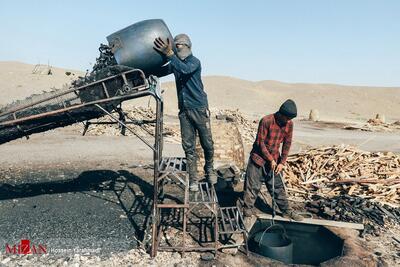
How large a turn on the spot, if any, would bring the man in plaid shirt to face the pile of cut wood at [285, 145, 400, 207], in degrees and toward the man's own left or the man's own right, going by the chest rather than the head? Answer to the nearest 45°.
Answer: approximately 90° to the man's own left

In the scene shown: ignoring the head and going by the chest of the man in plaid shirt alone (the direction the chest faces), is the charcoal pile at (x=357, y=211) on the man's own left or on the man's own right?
on the man's own left
